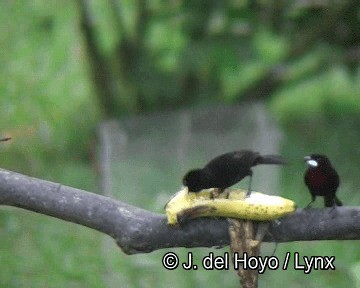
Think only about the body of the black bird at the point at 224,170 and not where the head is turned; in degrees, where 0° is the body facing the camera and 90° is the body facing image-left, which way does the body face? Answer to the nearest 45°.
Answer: approximately 90°

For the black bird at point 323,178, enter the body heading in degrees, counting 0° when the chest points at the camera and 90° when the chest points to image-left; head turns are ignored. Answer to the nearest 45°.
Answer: approximately 45°
